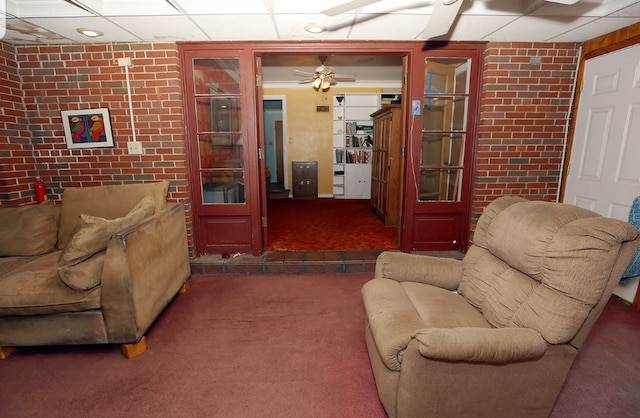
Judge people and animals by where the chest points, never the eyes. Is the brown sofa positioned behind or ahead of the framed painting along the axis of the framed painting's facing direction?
ahead

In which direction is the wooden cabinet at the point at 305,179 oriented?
toward the camera

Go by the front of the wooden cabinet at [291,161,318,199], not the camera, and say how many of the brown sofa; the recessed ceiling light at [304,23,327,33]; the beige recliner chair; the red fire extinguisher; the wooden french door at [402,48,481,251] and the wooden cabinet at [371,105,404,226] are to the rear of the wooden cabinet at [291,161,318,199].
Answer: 0

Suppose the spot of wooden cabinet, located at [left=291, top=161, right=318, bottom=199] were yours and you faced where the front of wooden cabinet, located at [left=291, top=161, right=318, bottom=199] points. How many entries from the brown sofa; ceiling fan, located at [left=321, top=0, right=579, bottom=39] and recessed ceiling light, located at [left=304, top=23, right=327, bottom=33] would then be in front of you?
3

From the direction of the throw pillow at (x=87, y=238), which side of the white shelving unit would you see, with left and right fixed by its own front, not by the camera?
front

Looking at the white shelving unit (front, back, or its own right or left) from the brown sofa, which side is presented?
front

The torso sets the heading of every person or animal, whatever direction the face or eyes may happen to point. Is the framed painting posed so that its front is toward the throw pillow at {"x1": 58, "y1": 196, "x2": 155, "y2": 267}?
yes

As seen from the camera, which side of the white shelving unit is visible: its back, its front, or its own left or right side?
front

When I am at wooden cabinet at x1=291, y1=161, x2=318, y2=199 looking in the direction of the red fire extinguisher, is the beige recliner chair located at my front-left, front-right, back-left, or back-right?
front-left

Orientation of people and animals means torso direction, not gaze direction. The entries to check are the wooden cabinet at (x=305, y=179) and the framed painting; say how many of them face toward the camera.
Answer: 2

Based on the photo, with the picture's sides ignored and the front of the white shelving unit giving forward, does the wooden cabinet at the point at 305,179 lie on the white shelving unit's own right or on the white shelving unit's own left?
on the white shelving unit's own right

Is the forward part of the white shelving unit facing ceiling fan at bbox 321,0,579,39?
yes

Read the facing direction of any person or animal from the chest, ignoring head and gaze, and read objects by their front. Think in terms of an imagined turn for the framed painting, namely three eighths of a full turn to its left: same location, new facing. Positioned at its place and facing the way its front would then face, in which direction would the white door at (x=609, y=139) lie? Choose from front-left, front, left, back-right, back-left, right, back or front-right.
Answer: right

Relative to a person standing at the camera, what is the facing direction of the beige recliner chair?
facing the viewer and to the left of the viewer

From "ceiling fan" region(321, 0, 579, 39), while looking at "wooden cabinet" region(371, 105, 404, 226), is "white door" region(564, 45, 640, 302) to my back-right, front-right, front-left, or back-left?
front-right

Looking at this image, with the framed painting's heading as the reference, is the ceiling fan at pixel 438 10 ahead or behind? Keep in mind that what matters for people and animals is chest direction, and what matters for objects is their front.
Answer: ahead

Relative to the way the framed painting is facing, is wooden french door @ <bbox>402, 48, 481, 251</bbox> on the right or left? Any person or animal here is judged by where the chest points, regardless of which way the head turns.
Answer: on its left

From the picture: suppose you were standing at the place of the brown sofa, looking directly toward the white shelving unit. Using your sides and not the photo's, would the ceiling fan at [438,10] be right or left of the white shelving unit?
right
